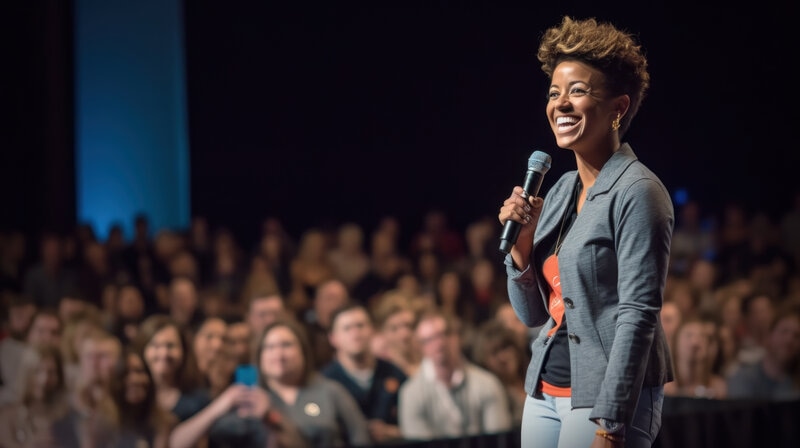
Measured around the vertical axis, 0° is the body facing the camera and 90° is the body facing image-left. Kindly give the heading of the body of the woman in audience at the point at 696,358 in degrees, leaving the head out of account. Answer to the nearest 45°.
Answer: approximately 0°

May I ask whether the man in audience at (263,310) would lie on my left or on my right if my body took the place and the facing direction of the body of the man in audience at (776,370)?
on my right

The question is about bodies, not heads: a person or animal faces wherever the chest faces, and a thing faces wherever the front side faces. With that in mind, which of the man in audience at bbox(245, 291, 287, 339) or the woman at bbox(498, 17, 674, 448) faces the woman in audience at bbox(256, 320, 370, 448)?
the man in audience

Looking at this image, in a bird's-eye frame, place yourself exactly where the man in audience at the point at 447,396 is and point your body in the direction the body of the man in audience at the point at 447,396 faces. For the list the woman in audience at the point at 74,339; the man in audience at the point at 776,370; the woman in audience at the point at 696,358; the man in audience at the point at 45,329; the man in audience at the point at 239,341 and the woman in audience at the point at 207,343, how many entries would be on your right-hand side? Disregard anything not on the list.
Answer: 4

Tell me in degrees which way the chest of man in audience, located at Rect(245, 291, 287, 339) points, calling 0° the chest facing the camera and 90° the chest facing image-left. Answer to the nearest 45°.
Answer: approximately 0°

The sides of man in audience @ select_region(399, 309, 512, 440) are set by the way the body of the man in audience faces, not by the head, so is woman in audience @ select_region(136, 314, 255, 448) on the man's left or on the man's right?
on the man's right

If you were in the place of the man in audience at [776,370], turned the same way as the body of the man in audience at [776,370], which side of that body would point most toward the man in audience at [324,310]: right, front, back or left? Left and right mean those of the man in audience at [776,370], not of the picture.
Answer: right
